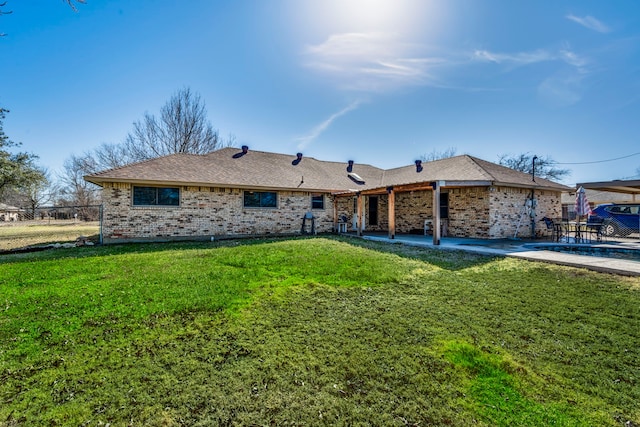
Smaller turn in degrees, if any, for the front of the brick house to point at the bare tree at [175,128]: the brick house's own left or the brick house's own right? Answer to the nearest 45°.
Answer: approximately 45° to the brick house's own left

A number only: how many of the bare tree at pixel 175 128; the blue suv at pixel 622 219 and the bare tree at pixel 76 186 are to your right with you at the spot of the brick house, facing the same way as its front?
1

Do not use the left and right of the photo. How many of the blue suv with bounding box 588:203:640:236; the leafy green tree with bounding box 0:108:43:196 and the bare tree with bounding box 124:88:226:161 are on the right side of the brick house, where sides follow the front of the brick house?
1

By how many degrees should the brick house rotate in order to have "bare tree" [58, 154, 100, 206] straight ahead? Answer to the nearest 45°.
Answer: approximately 45° to its left

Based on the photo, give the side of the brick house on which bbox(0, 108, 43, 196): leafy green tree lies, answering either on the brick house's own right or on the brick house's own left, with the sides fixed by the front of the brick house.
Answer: on the brick house's own left
